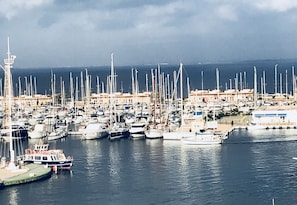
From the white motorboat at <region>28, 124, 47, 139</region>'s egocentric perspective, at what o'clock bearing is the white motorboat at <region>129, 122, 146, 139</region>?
the white motorboat at <region>129, 122, 146, 139</region> is roughly at 8 o'clock from the white motorboat at <region>28, 124, 47, 139</region>.

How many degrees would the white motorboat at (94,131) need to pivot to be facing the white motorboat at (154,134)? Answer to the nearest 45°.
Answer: approximately 135° to its left

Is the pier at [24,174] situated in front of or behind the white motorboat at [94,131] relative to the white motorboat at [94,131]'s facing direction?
in front

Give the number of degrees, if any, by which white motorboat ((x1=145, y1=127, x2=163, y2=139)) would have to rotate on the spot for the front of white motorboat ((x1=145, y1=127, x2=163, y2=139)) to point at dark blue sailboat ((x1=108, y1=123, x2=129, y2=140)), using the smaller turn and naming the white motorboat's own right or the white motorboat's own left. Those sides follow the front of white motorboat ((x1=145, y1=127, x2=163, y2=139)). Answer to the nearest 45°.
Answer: approximately 90° to the white motorboat's own right
